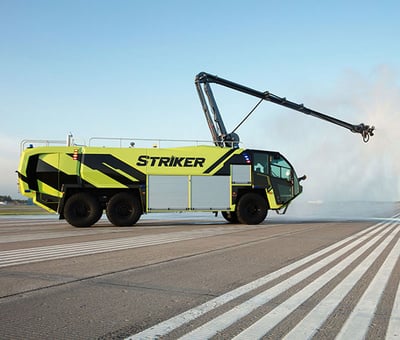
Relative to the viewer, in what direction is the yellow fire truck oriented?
to the viewer's right
